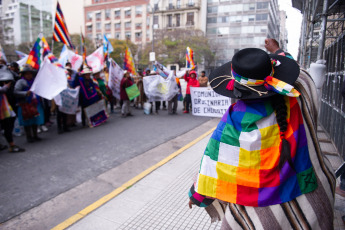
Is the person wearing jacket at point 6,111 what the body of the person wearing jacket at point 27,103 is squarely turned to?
no

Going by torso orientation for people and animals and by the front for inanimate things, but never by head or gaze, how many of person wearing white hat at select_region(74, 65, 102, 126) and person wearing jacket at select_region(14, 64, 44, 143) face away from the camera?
0

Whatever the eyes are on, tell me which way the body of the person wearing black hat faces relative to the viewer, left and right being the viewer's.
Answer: facing away from the viewer and to the left of the viewer

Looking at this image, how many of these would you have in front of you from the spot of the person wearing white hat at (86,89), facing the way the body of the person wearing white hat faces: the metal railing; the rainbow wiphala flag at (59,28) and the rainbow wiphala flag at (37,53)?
1

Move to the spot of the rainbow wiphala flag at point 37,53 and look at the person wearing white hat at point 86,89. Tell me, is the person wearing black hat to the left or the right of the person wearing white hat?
right

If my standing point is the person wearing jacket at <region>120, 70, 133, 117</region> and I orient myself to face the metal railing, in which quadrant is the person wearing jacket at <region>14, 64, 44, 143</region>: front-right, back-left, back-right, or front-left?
front-right

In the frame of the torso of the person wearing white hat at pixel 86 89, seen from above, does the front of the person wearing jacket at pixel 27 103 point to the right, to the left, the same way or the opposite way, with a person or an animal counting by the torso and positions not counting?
the same way

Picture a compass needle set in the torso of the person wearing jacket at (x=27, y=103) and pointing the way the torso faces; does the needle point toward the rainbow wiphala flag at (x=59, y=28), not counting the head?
no

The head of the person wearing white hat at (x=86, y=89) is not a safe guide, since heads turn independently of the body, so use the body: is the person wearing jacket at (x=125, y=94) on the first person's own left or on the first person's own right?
on the first person's own left

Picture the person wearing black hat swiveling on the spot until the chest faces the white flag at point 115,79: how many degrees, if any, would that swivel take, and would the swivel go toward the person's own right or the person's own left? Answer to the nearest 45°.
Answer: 0° — they already face it

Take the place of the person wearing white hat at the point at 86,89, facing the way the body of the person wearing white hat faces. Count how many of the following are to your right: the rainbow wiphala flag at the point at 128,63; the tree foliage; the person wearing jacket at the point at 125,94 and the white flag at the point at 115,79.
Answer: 0

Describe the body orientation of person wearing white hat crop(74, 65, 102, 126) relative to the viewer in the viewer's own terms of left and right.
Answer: facing the viewer and to the right of the viewer

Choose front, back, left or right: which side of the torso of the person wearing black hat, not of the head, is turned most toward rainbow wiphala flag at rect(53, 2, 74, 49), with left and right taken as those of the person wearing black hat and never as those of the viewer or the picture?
front

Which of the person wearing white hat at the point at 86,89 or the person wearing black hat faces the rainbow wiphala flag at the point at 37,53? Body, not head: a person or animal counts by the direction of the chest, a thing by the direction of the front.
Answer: the person wearing black hat
